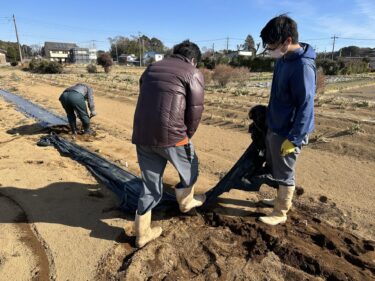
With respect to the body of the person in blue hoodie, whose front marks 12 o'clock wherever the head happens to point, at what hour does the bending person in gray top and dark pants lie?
The bending person in gray top and dark pants is roughly at 1 o'clock from the person in blue hoodie.

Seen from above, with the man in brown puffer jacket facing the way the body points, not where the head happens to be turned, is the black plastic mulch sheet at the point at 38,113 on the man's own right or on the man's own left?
on the man's own left

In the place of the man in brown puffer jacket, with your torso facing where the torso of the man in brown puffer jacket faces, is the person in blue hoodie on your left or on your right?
on your right

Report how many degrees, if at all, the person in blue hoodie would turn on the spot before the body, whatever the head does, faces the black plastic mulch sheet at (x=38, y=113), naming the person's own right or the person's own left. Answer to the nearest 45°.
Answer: approximately 45° to the person's own right

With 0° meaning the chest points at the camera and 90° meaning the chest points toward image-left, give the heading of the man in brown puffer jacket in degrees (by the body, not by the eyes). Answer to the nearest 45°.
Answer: approximately 225°

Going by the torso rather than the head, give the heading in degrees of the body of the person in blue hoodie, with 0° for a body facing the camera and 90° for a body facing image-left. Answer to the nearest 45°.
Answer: approximately 90°

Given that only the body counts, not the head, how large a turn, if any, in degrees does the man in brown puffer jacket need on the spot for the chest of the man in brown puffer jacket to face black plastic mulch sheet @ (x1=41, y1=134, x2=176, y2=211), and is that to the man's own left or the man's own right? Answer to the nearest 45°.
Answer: approximately 90° to the man's own left

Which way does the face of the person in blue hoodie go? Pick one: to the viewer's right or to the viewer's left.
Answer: to the viewer's left

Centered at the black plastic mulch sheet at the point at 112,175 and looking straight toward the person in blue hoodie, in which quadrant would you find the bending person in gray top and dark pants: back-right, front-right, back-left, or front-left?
back-left
